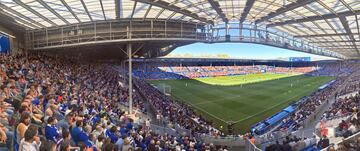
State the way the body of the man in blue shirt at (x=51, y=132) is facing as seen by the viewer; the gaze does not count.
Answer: to the viewer's right
